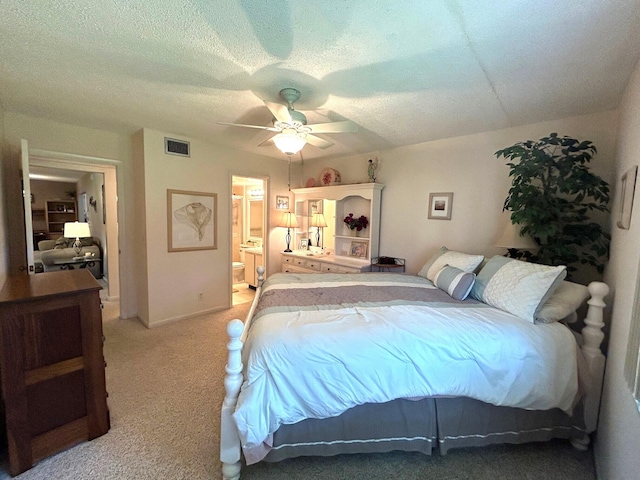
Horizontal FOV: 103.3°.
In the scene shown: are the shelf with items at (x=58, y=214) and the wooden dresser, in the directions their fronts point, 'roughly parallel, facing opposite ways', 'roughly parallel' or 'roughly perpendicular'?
roughly perpendicular

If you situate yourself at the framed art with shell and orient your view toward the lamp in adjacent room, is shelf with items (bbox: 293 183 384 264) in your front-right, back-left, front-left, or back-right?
back-right

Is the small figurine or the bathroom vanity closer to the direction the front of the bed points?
the bathroom vanity

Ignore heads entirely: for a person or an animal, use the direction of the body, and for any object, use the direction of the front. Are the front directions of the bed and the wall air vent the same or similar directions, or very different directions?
very different directions

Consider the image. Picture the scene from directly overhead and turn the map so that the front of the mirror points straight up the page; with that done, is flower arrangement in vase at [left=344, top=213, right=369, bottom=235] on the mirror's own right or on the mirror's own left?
on the mirror's own left

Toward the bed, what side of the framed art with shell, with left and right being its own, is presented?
front

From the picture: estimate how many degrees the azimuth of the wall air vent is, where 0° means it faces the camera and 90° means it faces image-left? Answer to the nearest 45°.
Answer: approximately 315°

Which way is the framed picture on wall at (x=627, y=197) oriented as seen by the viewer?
to the viewer's left

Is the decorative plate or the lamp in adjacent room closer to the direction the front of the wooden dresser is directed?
the decorative plate

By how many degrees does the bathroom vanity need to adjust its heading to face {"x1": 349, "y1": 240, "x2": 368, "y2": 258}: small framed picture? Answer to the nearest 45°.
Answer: approximately 90° to its left

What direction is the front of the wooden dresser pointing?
to the viewer's right

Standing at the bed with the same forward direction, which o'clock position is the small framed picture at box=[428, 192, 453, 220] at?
The small framed picture is roughly at 3 o'clock from the bed.

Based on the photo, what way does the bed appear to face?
to the viewer's left
